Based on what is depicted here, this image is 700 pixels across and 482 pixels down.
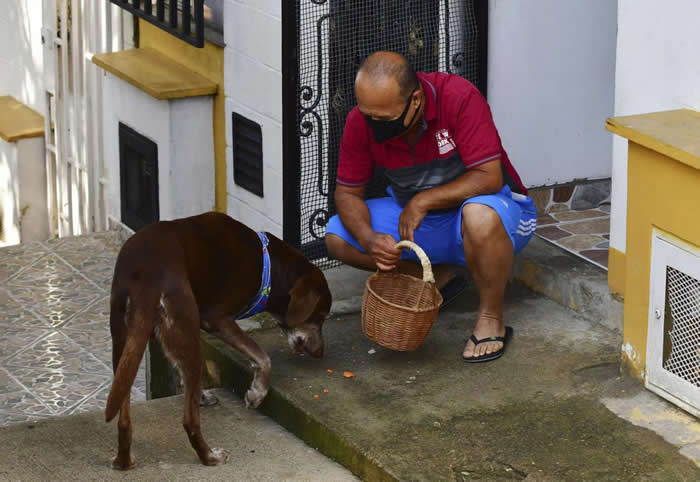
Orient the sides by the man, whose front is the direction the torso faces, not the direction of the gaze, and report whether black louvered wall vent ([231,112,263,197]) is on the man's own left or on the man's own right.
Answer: on the man's own right

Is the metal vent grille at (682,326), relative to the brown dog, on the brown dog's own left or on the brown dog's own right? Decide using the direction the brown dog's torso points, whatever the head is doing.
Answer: on the brown dog's own right

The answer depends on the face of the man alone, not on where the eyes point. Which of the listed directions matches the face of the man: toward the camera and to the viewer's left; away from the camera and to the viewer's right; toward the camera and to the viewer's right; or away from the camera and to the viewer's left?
toward the camera and to the viewer's left

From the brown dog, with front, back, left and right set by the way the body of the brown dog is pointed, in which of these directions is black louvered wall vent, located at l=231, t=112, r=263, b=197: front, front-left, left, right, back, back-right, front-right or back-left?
front-left

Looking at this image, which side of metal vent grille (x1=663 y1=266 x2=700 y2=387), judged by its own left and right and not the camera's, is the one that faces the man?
right

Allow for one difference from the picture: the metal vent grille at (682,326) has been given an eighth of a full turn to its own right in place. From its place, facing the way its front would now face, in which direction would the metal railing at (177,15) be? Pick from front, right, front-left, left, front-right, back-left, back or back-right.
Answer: front-right

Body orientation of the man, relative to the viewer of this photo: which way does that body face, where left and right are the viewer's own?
facing the viewer and to the left of the viewer

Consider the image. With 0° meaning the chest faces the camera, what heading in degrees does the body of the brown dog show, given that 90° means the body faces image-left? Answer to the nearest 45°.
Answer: approximately 225°

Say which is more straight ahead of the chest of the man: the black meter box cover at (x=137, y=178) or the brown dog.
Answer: the brown dog

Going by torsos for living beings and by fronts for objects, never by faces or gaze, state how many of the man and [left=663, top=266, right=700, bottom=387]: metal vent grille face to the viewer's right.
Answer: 0

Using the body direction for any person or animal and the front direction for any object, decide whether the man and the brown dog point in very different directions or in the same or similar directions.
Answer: very different directions
